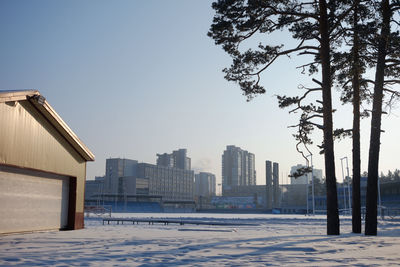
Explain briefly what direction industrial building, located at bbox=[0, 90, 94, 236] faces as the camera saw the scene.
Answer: facing the viewer and to the right of the viewer
